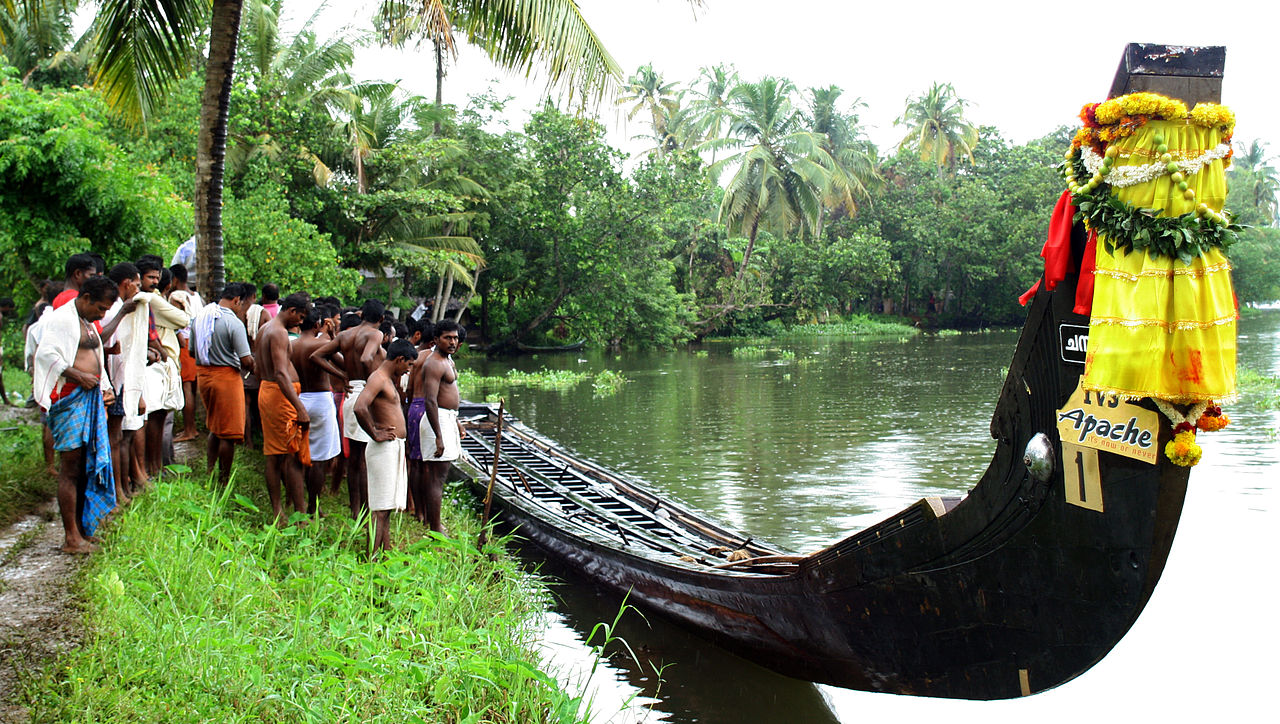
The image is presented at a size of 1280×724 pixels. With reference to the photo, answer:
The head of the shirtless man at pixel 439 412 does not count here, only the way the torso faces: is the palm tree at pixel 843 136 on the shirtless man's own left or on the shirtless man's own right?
on the shirtless man's own left

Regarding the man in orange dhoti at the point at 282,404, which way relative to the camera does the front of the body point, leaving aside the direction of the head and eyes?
to the viewer's right

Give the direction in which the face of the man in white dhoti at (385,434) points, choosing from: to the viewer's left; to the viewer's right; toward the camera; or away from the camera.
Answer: to the viewer's right

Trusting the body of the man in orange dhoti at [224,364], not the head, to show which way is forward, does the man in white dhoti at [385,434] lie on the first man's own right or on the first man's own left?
on the first man's own right

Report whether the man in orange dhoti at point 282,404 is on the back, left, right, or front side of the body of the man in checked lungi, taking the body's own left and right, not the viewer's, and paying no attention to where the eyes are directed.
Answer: left

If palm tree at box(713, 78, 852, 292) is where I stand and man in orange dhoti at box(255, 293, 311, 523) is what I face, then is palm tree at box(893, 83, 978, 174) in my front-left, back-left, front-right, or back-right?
back-left

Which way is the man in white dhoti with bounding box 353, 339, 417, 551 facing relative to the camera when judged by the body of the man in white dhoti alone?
to the viewer's right

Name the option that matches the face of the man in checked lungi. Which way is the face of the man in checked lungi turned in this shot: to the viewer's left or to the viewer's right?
to the viewer's right

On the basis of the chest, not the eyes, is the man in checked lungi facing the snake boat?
yes
